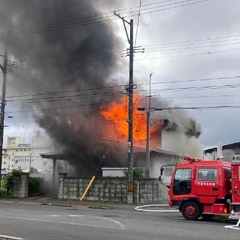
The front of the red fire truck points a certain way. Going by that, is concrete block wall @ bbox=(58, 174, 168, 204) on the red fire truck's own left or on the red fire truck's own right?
on the red fire truck's own right

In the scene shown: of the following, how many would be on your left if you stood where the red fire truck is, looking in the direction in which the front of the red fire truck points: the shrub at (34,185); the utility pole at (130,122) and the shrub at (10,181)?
0

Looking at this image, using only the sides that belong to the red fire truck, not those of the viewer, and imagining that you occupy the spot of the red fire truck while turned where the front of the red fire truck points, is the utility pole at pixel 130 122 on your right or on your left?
on your right

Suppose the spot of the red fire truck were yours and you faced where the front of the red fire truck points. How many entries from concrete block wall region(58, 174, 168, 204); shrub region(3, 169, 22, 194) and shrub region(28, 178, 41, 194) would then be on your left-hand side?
0

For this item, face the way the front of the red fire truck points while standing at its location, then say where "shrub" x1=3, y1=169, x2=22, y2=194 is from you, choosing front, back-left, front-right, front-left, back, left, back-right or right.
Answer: front-right

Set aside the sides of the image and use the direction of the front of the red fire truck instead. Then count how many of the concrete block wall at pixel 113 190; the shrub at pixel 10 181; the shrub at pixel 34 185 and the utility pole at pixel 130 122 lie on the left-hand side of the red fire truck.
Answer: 0

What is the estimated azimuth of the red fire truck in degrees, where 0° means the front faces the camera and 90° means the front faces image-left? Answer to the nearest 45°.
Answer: approximately 90°

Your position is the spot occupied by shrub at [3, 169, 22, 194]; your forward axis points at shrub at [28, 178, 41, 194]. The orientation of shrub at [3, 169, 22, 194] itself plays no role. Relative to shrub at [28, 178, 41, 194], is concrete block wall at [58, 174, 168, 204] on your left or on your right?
right
